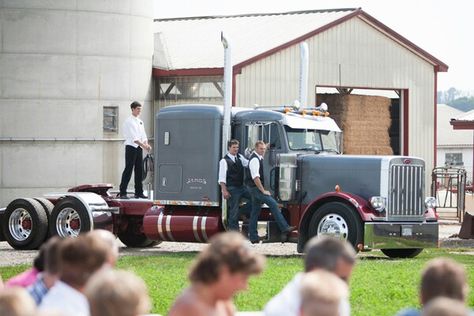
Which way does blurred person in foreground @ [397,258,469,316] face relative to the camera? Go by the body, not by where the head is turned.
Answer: away from the camera

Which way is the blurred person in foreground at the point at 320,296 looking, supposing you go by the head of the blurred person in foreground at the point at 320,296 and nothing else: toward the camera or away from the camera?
away from the camera

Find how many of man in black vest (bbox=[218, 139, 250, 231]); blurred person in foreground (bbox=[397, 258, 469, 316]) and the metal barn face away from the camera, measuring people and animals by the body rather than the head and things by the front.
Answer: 1

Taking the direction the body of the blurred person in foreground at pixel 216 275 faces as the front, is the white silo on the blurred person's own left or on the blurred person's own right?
on the blurred person's own left

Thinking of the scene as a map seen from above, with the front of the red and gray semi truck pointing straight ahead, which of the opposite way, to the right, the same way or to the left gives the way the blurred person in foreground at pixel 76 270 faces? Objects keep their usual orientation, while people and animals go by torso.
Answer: to the left

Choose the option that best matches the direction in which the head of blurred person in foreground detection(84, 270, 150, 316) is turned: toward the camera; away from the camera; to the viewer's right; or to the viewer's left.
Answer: away from the camera

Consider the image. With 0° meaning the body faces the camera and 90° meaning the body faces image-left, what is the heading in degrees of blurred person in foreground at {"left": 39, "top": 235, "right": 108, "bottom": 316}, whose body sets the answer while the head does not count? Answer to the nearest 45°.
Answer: approximately 225°

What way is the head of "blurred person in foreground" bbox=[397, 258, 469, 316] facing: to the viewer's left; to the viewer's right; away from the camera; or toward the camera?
away from the camera

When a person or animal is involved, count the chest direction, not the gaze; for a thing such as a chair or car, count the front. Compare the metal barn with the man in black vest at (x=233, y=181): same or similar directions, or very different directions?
same or similar directions

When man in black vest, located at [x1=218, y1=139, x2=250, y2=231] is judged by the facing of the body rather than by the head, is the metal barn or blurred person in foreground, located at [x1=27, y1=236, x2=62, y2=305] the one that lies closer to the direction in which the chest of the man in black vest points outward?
the blurred person in foreground

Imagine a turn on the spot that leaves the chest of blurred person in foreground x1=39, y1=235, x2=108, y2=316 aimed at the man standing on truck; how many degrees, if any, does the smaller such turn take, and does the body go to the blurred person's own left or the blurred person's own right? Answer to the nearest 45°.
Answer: approximately 45° to the blurred person's own left

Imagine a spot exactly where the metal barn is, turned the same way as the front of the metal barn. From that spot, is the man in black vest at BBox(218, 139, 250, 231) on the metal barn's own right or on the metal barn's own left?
on the metal barn's own right
